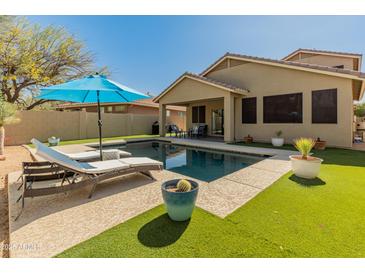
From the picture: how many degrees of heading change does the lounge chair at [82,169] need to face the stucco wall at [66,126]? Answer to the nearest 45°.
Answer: approximately 45° to its left

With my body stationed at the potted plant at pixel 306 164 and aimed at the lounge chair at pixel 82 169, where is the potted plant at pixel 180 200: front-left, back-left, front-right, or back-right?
front-left

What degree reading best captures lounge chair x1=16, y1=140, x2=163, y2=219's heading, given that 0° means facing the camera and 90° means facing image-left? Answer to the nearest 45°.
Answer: approximately 225°

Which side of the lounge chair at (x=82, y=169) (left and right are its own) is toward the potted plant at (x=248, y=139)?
front
